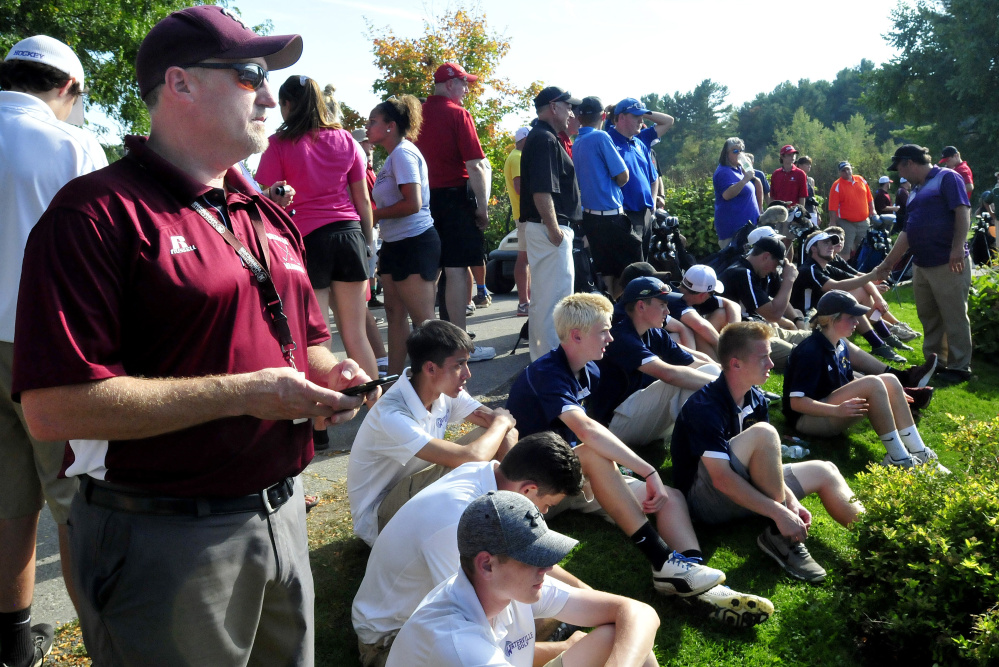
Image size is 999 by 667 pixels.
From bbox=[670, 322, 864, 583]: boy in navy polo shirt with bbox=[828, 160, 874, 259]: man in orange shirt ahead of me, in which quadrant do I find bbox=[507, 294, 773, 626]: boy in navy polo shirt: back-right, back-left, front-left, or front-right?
back-left

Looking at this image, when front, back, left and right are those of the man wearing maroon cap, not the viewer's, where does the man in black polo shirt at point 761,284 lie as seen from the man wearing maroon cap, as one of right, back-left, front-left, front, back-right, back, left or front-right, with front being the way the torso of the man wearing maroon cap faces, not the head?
left

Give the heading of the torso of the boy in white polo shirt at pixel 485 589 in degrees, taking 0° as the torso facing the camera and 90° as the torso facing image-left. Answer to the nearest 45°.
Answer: approximately 315°

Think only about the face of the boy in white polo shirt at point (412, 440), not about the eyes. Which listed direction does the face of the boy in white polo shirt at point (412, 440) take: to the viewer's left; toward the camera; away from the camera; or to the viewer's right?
to the viewer's right

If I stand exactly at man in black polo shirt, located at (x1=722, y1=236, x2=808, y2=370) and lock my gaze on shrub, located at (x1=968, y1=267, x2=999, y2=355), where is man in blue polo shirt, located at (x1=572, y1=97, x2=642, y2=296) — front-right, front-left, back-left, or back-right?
back-left

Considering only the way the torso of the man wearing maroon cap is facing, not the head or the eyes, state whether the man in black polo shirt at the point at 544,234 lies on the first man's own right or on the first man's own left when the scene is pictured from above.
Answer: on the first man's own left

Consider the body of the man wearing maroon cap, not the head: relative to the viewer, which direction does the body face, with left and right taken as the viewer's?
facing the viewer and to the right of the viewer
